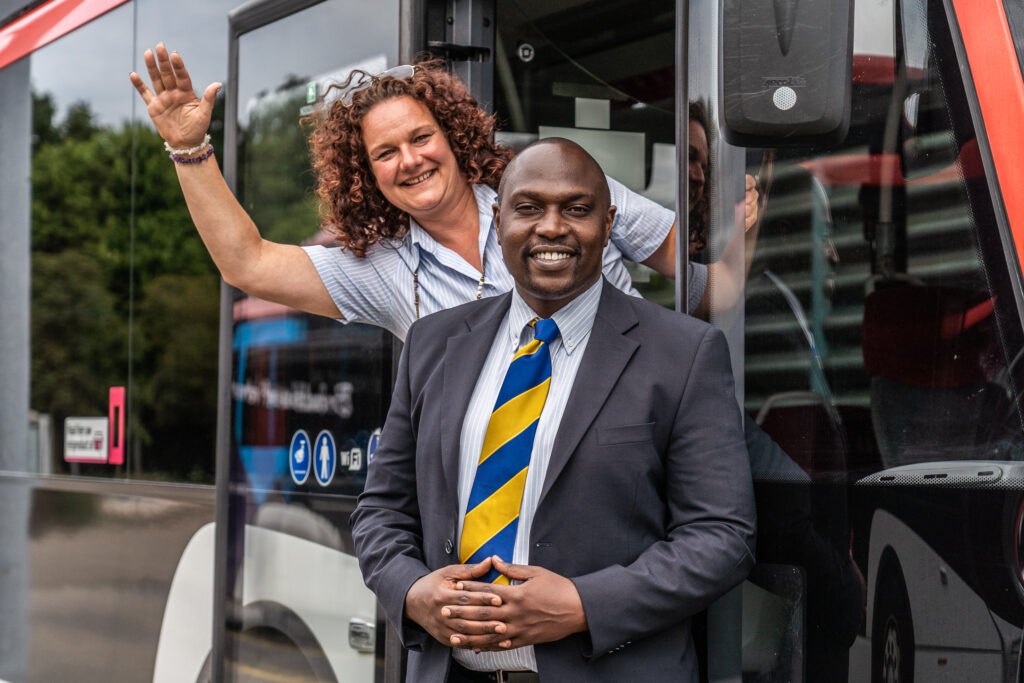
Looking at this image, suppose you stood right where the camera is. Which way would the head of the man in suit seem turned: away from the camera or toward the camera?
toward the camera

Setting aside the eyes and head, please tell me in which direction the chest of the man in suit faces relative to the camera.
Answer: toward the camera
